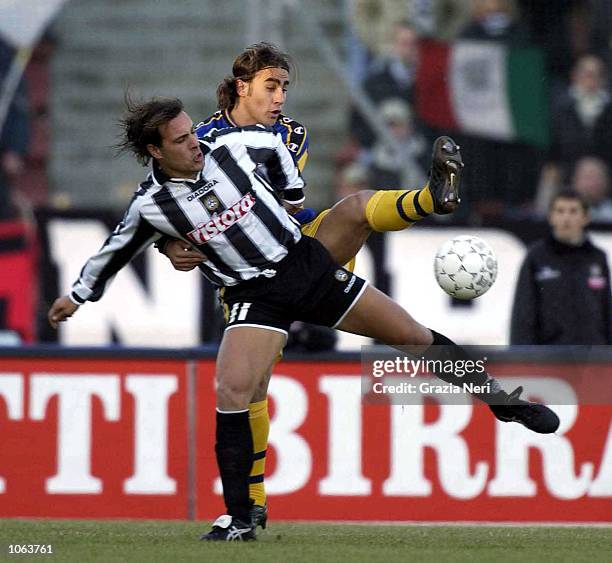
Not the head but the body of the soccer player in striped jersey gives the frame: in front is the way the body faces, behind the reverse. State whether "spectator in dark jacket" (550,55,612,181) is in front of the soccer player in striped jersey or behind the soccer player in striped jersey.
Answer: behind

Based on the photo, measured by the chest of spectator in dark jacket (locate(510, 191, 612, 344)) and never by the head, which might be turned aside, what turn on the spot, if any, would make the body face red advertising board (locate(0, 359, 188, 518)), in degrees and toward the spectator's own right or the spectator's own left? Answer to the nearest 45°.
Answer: approximately 90° to the spectator's own right

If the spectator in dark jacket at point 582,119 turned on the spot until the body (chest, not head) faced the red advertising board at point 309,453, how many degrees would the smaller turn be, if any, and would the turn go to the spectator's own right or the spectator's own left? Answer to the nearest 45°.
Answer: approximately 45° to the spectator's own right

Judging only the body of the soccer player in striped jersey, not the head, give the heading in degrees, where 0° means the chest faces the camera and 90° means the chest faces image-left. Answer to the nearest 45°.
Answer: approximately 0°

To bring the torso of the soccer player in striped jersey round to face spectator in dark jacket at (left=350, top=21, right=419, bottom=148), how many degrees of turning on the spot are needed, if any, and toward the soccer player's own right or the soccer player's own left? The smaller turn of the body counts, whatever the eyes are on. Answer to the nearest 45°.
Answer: approximately 180°

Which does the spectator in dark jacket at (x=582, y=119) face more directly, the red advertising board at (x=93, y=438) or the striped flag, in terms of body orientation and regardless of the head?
the red advertising board

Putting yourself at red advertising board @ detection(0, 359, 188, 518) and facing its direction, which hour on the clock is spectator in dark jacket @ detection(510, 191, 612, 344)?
The spectator in dark jacket is roughly at 9 o'clock from the red advertising board.

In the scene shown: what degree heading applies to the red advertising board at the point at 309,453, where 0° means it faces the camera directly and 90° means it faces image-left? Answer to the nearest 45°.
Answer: approximately 0°

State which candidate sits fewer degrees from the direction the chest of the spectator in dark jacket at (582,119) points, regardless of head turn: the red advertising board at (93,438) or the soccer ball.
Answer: the soccer ball

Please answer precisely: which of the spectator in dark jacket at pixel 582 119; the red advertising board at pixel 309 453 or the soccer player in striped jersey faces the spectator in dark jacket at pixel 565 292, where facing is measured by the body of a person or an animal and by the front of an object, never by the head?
the spectator in dark jacket at pixel 582 119
